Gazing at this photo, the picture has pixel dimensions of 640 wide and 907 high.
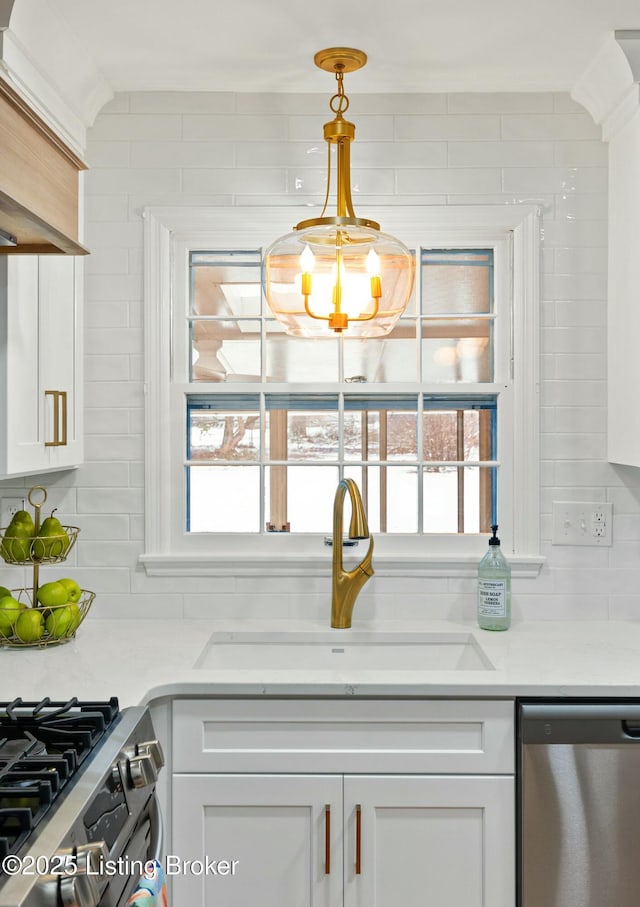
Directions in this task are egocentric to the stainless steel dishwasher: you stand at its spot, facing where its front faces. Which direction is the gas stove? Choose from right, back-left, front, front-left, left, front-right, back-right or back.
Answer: front-right

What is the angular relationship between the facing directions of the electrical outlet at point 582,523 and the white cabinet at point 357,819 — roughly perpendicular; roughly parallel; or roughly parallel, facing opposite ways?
roughly parallel

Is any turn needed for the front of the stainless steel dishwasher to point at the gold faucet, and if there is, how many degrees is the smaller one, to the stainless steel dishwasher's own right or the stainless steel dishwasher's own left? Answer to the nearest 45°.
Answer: approximately 135° to the stainless steel dishwasher's own right

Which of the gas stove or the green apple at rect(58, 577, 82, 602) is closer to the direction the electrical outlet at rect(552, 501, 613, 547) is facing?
the gas stove

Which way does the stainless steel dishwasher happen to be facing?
toward the camera

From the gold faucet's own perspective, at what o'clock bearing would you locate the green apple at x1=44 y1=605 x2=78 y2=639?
The green apple is roughly at 4 o'clock from the gold faucet.

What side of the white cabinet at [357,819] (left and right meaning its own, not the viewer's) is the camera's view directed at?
front

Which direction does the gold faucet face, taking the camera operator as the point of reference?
facing the viewer and to the right of the viewer

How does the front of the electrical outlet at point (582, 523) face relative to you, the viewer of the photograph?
facing the viewer
